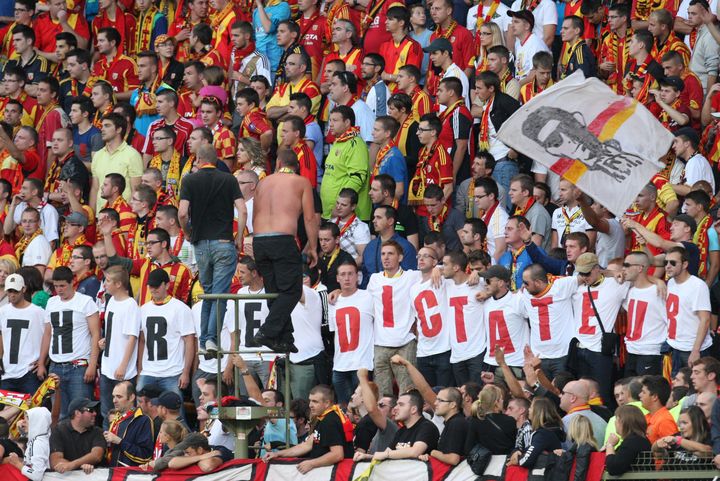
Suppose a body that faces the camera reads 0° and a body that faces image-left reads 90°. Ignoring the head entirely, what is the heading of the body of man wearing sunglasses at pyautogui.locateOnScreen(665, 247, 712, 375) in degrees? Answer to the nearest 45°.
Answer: approximately 45°

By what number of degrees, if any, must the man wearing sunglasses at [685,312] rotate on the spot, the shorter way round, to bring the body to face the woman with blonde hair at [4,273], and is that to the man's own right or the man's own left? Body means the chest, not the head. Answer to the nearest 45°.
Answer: approximately 45° to the man's own right

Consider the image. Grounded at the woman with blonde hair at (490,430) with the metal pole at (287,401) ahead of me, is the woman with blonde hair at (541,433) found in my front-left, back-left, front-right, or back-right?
back-left

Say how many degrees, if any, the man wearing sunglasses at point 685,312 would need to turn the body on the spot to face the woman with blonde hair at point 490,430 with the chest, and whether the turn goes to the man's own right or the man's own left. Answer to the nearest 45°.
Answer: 0° — they already face them

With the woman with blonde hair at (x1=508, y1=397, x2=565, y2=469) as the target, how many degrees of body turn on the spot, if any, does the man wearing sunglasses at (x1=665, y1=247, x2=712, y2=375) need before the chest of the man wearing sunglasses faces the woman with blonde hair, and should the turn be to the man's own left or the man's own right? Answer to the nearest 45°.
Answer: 0° — they already face them
